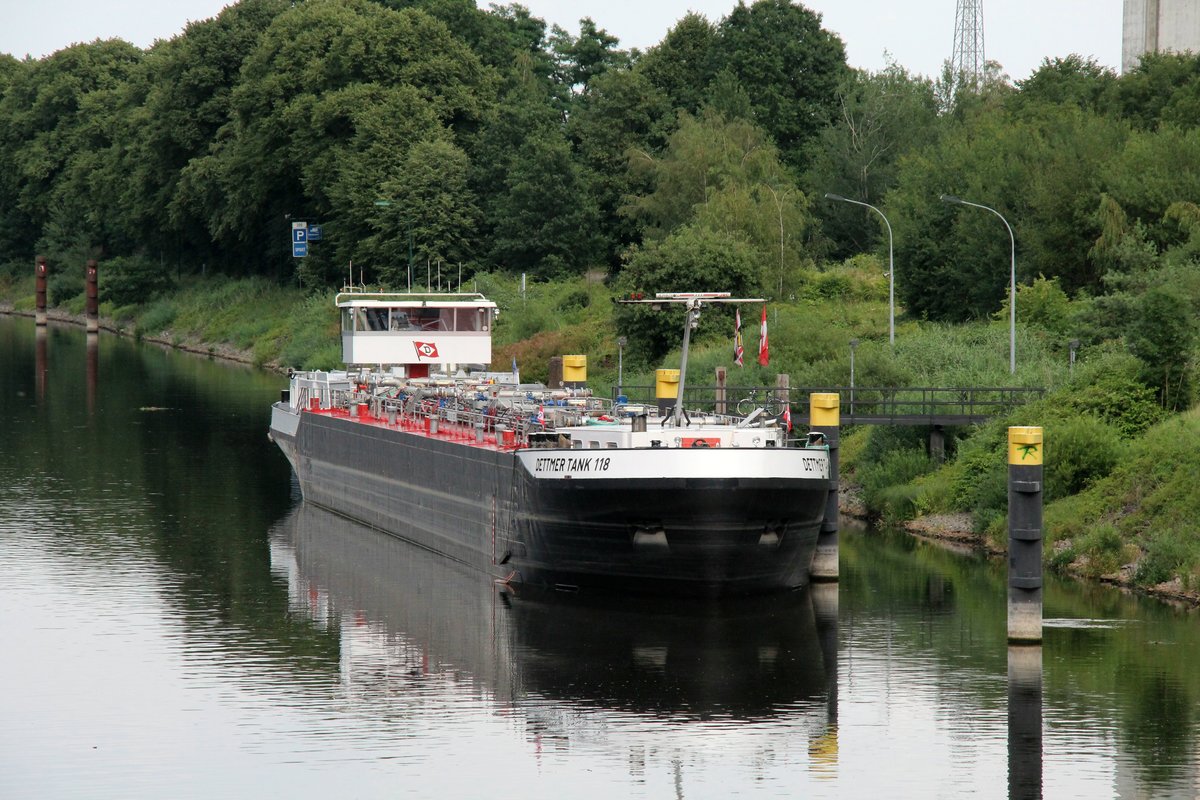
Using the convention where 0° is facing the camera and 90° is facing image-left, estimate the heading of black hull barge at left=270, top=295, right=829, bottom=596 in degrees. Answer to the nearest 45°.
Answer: approximately 315°

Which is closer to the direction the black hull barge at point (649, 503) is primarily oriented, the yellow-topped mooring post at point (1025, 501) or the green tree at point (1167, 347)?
the yellow-topped mooring post

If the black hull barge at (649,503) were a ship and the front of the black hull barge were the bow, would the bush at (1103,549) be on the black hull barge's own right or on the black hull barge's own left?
on the black hull barge's own left

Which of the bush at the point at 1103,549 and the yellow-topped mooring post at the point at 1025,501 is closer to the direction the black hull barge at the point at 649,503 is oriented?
the yellow-topped mooring post

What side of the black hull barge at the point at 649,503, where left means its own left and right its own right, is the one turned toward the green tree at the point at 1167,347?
left
